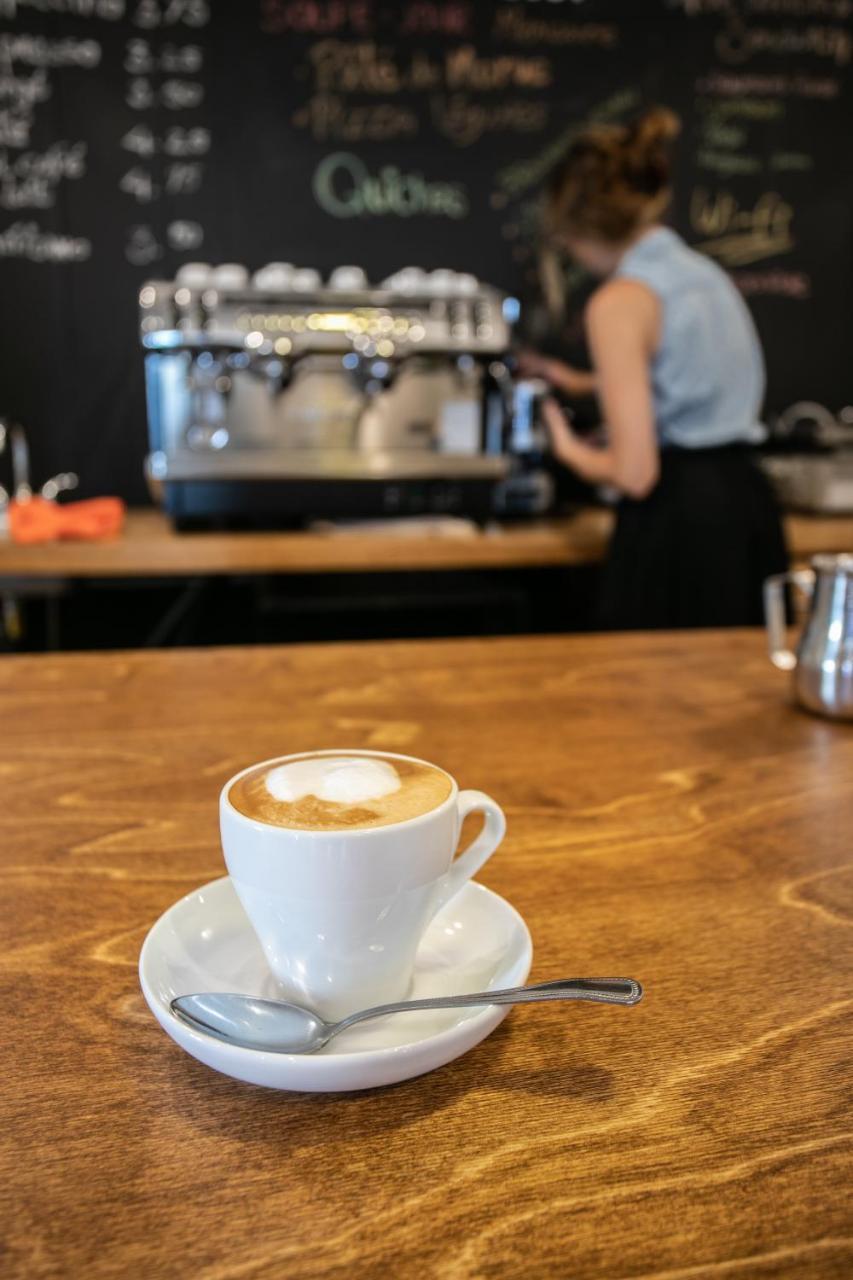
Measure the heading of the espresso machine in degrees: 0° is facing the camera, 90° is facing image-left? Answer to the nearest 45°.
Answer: approximately 0°

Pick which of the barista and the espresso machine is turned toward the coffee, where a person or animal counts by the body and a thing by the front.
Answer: the espresso machine

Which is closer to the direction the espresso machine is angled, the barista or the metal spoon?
the metal spoon

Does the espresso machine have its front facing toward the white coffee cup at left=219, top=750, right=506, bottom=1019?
yes

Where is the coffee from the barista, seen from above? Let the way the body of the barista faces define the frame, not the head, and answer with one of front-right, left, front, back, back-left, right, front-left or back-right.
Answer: back-left

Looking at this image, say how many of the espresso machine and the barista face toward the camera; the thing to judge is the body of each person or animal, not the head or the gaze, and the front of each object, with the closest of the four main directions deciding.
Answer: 1

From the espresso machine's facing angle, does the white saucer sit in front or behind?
in front

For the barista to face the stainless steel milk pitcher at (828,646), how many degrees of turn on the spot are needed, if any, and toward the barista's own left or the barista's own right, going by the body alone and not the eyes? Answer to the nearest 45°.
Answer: approximately 135° to the barista's own left

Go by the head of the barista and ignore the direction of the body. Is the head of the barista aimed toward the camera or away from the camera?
away from the camera

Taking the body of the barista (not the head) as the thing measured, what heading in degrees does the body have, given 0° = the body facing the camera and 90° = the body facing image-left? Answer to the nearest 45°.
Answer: approximately 135°

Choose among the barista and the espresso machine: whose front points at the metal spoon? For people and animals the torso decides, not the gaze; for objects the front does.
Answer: the espresso machine

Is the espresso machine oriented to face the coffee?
yes
